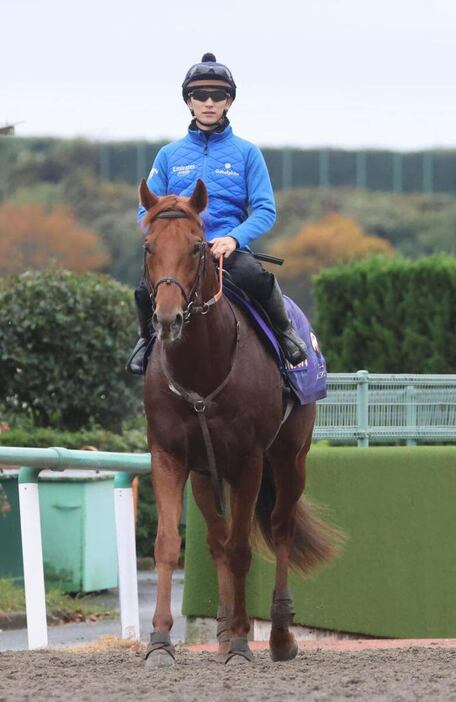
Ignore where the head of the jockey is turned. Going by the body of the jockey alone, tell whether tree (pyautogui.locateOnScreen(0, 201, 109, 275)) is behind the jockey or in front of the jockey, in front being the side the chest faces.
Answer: behind

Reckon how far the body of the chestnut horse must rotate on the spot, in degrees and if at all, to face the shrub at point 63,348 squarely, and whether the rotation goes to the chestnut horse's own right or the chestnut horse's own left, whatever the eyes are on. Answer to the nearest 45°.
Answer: approximately 180°

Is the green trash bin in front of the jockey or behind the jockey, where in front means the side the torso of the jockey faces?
behind

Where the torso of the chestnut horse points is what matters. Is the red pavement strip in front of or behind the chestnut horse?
behind

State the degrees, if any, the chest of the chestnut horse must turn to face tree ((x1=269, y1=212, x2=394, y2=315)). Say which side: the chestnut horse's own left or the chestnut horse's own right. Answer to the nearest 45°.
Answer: approximately 180°

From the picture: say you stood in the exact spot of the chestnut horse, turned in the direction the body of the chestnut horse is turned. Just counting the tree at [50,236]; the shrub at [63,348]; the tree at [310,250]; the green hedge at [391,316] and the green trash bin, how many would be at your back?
5

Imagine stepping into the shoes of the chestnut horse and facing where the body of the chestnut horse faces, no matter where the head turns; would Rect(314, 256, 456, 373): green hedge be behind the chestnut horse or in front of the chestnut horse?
behind

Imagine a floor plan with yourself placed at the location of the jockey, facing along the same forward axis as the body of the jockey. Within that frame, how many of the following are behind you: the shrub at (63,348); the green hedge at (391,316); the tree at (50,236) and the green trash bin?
4

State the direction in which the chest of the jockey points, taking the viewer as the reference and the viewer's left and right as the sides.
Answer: facing the viewer

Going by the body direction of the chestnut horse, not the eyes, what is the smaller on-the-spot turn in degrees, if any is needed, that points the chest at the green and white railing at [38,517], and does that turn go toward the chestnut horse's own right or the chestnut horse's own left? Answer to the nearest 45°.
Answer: approximately 135° to the chestnut horse's own right

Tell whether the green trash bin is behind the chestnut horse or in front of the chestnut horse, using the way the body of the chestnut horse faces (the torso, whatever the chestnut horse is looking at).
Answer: behind

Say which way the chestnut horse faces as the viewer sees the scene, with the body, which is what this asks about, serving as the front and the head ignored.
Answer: toward the camera
